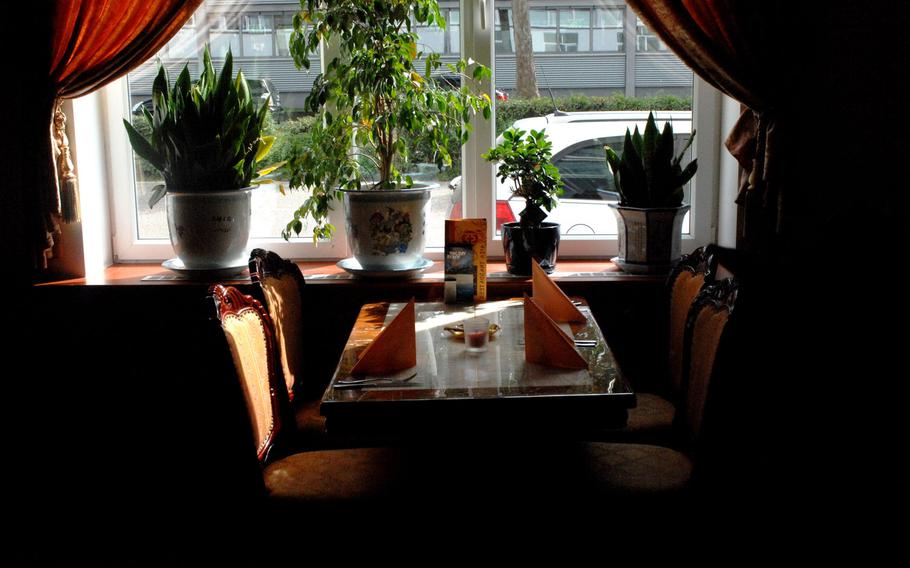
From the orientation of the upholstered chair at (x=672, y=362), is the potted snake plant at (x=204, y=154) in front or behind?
in front

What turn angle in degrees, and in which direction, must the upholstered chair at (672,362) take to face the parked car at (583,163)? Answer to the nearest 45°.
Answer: approximately 45° to its right

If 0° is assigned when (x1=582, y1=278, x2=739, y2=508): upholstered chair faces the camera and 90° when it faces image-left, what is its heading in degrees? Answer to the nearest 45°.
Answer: approximately 90°

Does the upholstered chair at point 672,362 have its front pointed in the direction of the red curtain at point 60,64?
yes

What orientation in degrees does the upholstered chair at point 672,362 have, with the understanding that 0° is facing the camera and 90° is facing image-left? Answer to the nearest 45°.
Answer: approximately 90°

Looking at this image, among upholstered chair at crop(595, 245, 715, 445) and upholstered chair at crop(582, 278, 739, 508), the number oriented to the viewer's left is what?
2

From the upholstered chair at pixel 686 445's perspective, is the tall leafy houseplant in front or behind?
in front

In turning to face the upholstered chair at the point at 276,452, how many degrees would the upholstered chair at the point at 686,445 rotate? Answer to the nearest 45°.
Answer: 0° — it already faces it

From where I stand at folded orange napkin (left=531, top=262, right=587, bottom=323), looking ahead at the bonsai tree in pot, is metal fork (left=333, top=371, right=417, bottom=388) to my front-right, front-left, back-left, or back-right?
back-left

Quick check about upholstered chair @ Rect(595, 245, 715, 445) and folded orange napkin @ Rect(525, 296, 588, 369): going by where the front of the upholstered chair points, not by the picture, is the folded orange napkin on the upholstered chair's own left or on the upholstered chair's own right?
on the upholstered chair's own left

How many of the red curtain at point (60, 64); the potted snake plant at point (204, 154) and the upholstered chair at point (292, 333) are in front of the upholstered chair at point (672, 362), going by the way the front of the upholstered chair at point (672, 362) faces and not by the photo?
3
